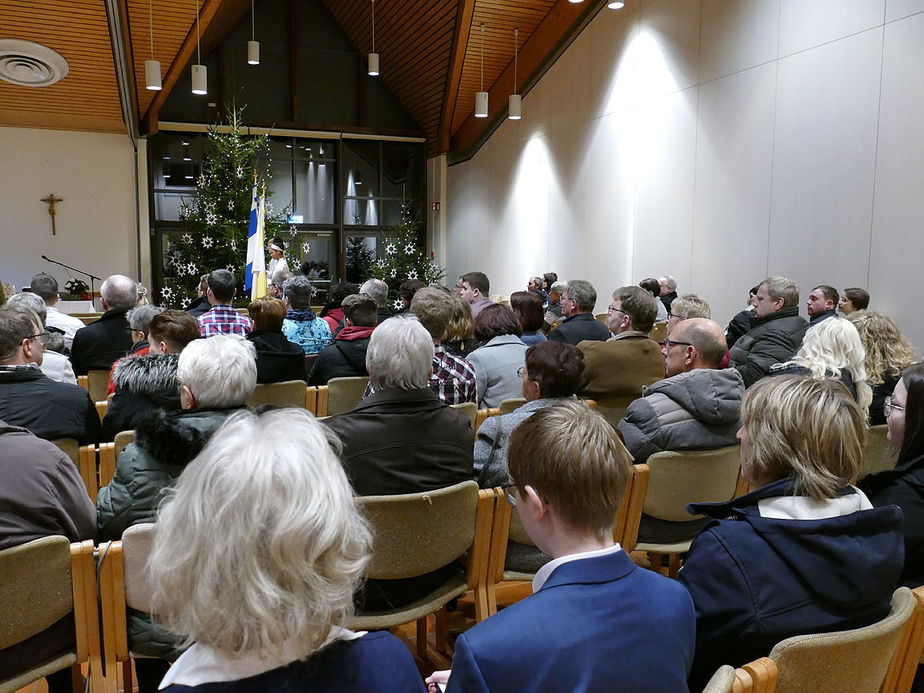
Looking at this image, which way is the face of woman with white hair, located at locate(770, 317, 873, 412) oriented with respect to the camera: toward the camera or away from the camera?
away from the camera

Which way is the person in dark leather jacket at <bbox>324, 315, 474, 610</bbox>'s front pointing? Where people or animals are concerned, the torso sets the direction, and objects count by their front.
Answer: away from the camera

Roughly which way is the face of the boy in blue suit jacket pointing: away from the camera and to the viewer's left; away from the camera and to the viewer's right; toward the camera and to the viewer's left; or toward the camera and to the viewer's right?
away from the camera and to the viewer's left

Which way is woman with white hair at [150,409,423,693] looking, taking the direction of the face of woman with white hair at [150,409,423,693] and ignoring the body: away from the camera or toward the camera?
away from the camera

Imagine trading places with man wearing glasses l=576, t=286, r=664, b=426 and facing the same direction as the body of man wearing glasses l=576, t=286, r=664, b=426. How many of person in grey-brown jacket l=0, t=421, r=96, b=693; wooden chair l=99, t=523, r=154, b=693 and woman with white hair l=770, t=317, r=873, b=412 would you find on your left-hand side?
2

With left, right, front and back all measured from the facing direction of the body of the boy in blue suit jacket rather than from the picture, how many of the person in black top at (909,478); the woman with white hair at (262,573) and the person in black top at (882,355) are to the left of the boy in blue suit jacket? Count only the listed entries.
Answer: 1

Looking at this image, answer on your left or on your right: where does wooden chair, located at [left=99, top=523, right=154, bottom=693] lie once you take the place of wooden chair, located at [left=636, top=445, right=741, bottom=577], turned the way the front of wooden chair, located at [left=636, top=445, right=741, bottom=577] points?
on your left

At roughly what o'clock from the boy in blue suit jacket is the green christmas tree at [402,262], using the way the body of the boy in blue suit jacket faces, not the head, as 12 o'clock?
The green christmas tree is roughly at 1 o'clock from the boy in blue suit jacket.

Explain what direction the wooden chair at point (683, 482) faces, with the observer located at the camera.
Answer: facing away from the viewer and to the left of the viewer

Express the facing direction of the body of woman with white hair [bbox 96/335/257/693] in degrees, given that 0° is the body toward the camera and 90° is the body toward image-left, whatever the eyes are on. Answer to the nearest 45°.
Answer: approximately 135°

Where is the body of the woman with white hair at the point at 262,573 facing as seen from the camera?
away from the camera

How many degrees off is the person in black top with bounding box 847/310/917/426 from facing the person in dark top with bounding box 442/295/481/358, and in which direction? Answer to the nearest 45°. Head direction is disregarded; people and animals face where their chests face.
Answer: approximately 45° to their left

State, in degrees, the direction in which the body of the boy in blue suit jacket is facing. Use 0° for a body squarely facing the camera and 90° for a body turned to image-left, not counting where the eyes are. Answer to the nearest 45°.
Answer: approximately 135°

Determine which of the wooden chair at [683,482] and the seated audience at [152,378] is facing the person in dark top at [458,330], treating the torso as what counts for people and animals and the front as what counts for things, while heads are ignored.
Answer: the wooden chair

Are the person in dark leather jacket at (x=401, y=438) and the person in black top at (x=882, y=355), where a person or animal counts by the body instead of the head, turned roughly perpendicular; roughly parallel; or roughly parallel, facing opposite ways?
roughly parallel

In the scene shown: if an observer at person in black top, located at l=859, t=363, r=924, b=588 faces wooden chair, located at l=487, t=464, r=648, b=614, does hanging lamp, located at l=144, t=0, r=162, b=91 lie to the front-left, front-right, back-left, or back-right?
front-right

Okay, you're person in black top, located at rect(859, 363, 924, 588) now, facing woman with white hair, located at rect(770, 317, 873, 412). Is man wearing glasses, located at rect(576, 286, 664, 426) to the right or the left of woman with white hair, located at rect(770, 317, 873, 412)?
left

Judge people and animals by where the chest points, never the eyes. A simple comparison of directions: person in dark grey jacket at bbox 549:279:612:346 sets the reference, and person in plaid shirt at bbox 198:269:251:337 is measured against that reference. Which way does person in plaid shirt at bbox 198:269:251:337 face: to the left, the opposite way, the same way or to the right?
the same way

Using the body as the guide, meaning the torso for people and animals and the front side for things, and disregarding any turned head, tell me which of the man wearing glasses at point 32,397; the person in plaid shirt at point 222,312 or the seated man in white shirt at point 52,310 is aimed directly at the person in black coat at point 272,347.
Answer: the man wearing glasses

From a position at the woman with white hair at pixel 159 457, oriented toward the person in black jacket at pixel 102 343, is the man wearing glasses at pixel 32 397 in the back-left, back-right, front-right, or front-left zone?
front-left

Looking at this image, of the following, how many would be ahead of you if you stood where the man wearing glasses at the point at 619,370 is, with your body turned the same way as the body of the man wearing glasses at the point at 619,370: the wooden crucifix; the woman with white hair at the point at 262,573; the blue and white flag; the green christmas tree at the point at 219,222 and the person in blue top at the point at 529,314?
4
